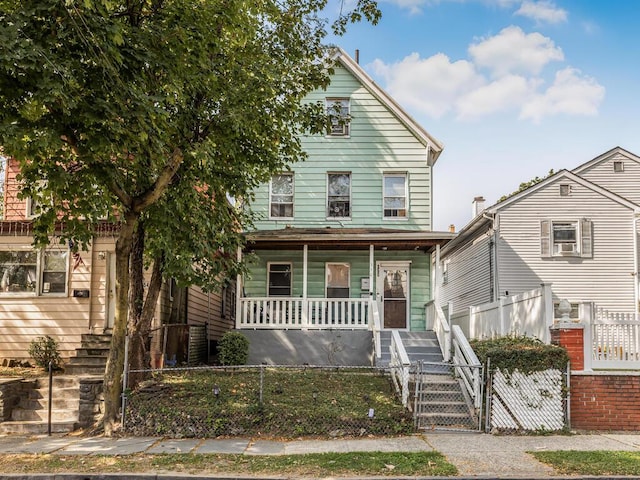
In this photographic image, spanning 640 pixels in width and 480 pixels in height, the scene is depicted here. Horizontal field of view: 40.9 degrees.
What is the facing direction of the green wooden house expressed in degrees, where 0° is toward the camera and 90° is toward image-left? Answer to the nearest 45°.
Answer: approximately 0°

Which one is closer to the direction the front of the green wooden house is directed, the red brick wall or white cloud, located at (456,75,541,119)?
the red brick wall

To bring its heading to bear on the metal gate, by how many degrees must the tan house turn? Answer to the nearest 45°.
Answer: approximately 45° to its left

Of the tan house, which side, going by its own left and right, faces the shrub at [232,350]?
left

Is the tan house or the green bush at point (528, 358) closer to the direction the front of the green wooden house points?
the green bush

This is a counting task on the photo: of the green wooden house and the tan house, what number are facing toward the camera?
2
